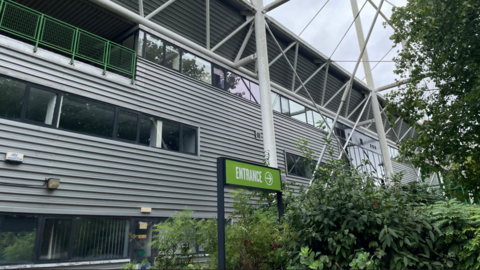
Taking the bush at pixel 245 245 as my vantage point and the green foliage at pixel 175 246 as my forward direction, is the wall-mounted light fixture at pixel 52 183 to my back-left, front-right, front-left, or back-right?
front-right

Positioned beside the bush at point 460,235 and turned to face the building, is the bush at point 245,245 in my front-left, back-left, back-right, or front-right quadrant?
front-left

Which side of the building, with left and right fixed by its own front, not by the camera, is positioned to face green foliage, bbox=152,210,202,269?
front

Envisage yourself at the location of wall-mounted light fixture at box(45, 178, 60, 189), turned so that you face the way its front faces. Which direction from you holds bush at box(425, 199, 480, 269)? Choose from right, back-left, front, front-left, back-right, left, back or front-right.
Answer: front

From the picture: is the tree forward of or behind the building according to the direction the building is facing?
forward

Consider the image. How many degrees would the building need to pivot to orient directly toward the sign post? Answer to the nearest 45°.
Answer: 0° — it already faces it

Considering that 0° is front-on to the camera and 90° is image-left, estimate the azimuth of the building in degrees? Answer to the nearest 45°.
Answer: approximately 315°

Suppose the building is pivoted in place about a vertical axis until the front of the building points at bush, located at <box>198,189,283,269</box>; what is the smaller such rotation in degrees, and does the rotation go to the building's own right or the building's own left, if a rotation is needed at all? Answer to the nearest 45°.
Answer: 0° — it already faces it

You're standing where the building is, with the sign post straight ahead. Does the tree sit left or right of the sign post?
left

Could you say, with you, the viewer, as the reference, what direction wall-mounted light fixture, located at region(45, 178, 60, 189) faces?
facing the viewer and to the right of the viewer

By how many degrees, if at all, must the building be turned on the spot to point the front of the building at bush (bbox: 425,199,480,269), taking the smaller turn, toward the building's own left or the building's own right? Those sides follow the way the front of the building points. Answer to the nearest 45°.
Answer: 0° — it already faces it

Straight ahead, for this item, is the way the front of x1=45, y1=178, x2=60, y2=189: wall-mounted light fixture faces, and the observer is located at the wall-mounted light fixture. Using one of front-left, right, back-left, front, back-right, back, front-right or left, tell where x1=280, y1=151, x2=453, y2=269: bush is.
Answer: front

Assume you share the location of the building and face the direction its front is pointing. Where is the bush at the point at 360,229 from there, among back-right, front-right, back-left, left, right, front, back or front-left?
front
